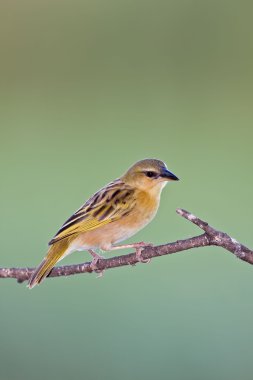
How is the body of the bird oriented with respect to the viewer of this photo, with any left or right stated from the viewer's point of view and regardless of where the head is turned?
facing to the right of the viewer
